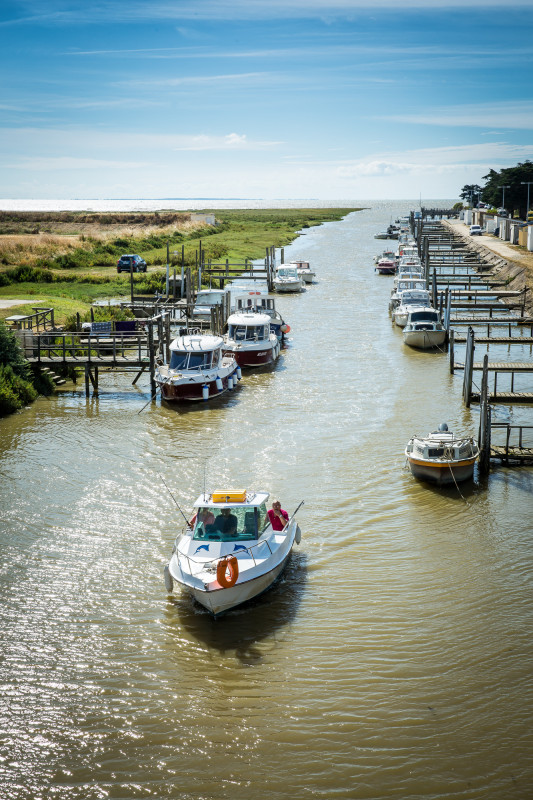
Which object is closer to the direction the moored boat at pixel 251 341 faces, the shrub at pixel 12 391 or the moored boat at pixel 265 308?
the shrub

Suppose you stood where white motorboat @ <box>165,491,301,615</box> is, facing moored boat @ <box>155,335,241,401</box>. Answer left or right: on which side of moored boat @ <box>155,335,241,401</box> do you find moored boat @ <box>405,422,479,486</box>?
right

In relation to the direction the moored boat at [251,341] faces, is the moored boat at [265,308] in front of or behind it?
behind

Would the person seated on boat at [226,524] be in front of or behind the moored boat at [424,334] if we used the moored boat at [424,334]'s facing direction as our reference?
in front

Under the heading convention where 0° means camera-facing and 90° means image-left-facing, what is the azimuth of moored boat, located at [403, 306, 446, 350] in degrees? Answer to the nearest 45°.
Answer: approximately 0°

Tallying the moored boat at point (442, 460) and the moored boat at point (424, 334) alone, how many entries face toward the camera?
2

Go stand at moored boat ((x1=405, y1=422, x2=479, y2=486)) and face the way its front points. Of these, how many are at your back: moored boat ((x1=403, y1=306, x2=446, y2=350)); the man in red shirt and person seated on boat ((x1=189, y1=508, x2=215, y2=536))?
1

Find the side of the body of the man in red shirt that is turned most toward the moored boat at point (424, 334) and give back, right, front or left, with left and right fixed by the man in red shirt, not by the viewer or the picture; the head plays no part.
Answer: back

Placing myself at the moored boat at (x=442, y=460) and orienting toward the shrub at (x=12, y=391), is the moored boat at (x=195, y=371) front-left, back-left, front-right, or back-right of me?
front-right

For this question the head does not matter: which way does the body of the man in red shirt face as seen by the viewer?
toward the camera

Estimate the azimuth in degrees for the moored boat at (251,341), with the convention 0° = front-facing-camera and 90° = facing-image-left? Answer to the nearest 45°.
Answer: approximately 45°

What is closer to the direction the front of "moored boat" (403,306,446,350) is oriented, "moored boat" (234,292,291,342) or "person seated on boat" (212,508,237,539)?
the person seated on boat

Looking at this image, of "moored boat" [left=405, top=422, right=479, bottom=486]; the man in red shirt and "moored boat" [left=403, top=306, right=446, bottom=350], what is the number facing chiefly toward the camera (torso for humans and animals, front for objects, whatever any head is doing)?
3
